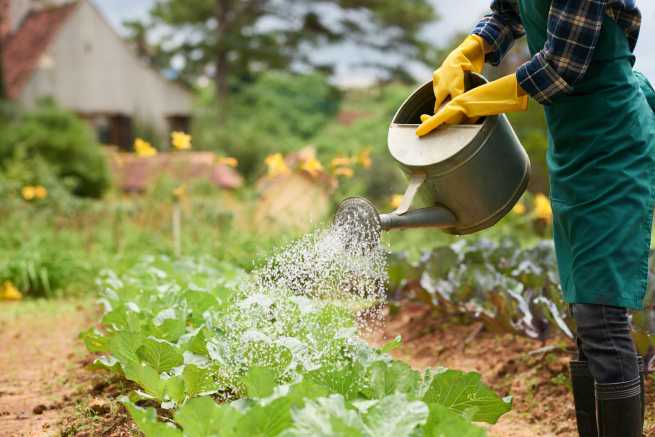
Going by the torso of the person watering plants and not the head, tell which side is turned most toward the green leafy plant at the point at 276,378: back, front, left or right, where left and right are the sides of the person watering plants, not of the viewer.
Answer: front

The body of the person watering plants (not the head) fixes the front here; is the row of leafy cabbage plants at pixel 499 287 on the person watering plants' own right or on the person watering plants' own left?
on the person watering plants' own right

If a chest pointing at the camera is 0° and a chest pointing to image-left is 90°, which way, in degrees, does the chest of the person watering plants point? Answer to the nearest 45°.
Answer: approximately 90°

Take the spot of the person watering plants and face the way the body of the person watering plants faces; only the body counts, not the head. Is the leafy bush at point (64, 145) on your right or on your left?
on your right

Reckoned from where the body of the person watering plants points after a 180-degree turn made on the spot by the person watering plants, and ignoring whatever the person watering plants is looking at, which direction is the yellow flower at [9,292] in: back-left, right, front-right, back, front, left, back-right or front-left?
back-left

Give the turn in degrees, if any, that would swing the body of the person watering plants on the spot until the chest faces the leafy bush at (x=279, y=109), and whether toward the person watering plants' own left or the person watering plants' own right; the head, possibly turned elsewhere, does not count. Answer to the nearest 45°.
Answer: approximately 90° to the person watering plants' own right

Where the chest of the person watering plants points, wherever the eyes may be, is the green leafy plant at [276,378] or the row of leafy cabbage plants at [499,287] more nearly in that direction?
the green leafy plant

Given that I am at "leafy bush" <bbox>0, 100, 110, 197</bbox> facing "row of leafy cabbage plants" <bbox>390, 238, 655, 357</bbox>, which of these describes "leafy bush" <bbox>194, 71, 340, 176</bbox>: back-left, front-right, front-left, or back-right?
back-left
